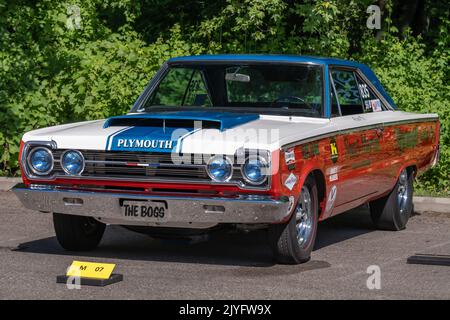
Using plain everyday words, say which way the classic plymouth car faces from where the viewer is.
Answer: facing the viewer and to the left of the viewer

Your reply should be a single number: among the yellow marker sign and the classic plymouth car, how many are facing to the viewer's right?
0

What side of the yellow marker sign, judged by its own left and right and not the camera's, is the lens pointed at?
front

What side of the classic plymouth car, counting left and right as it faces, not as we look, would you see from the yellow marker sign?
front

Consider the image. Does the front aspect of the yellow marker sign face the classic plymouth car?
no
